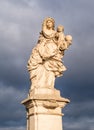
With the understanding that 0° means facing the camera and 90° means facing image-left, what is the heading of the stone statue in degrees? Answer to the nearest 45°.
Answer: approximately 0°
